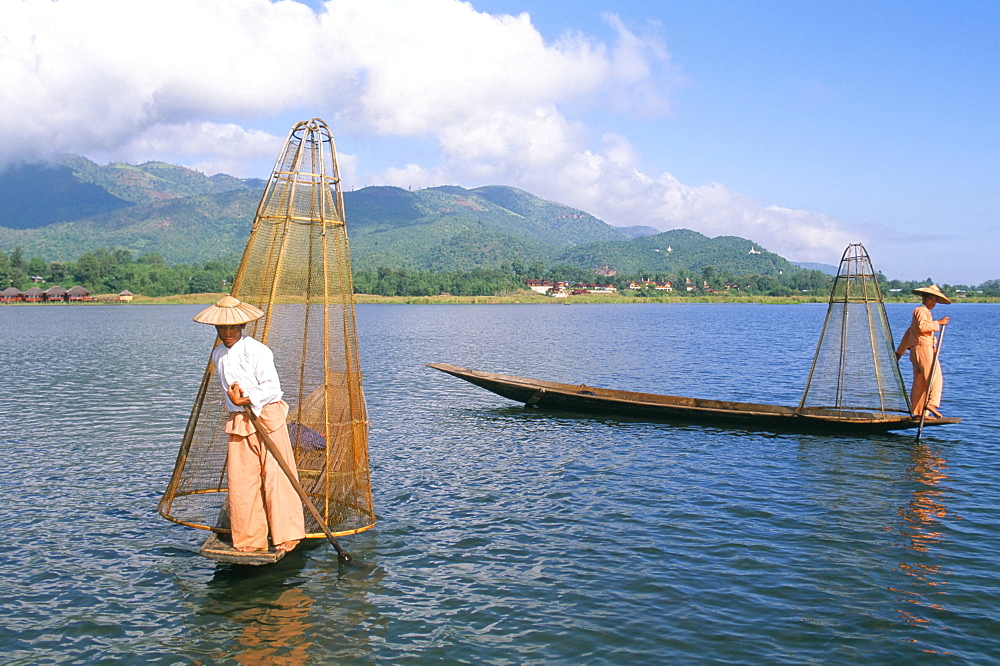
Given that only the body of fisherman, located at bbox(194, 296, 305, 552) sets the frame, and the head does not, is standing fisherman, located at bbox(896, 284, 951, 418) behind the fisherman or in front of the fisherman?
behind

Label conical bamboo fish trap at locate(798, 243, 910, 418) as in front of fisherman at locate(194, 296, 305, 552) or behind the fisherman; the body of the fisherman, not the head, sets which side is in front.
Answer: behind

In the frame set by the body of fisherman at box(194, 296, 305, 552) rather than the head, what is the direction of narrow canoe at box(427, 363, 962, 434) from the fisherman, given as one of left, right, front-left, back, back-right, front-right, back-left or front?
back
